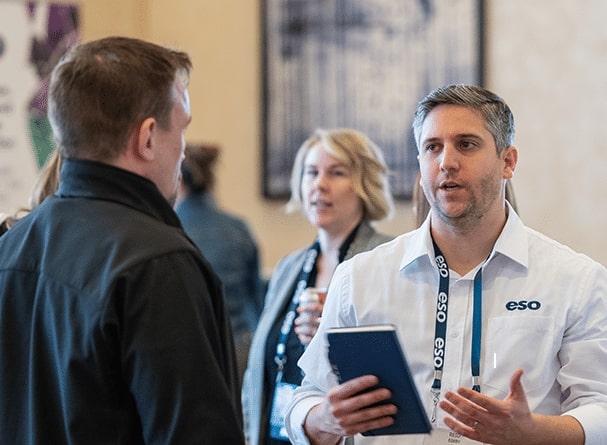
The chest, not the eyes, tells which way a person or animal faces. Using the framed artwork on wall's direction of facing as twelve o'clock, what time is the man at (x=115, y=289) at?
The man is roughly at 12 o'clock from the framed artwork on wall.

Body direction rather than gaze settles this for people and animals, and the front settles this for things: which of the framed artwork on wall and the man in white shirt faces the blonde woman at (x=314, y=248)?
the framed artwork on wall

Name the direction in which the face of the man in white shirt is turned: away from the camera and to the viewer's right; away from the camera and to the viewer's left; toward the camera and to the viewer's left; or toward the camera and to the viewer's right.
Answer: toward the camera and to the viewer's left

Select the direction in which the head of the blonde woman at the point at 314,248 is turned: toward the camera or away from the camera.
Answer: toward the camera

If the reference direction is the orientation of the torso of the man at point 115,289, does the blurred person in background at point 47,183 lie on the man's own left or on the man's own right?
on the man's own left

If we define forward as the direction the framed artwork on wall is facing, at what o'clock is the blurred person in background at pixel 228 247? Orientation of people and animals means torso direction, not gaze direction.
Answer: The blurred person in background is roughly at 1 o'clock from the framed artwork on wall.

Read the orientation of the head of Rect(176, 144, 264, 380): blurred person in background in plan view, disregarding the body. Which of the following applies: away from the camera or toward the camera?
away from the camera

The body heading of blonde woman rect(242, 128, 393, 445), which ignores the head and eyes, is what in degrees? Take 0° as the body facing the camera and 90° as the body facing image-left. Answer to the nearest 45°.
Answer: approximately 45°

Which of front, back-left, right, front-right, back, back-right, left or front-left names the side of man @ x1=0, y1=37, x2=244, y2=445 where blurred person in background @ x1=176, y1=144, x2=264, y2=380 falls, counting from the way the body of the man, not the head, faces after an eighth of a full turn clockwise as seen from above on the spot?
left

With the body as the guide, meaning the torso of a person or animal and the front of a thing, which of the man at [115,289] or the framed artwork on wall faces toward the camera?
the framed artwork on wall

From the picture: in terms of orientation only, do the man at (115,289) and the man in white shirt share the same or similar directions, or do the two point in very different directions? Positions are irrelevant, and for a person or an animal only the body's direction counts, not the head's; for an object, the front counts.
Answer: very different directions

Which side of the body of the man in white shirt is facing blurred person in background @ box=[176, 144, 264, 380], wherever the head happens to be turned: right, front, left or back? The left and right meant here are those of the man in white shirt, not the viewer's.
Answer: back

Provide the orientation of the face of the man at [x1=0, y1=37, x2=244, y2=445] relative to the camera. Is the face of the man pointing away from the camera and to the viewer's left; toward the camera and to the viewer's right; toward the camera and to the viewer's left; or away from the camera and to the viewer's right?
away from the camera and to the viewer's right

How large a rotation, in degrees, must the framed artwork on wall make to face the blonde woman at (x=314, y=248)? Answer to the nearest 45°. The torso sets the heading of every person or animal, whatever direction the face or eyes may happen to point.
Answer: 0° — it already faces them

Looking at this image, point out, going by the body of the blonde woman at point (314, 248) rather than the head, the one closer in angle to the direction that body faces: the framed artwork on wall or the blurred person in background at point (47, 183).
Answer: the blurred person in background

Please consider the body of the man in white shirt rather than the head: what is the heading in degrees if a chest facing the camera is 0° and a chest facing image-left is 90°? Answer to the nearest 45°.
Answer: approximately 45°

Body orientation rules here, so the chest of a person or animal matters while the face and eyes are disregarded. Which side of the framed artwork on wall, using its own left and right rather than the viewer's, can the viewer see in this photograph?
front

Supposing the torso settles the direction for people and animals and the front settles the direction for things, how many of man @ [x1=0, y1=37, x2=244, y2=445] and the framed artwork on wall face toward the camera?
1
